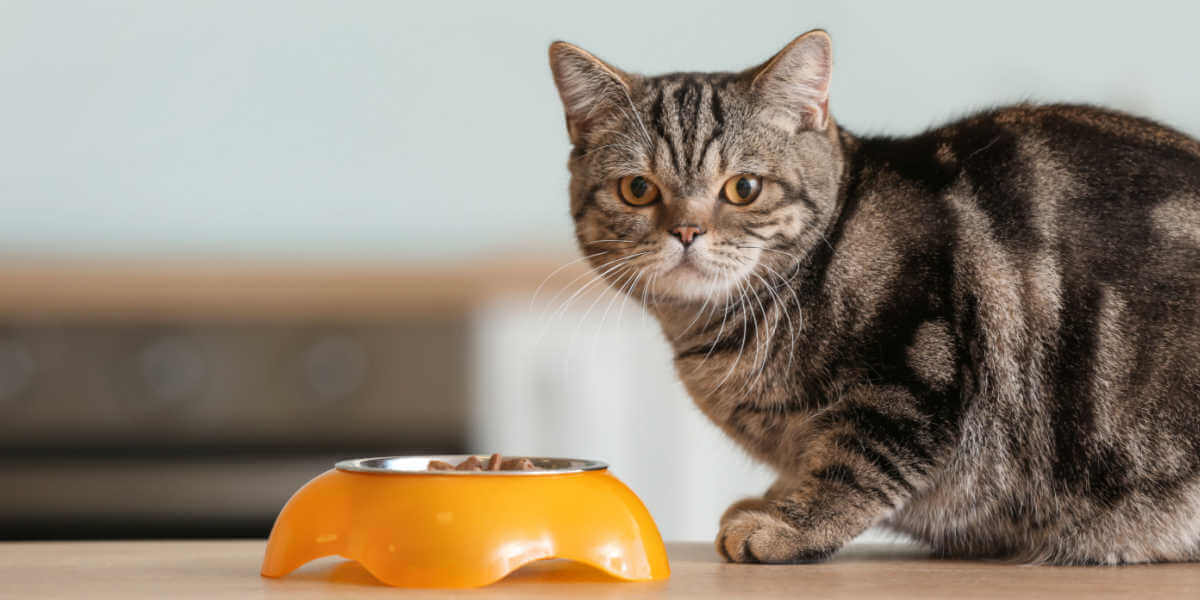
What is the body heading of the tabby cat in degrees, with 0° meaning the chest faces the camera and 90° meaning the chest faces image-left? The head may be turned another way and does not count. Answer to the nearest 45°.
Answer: approximately 90°
